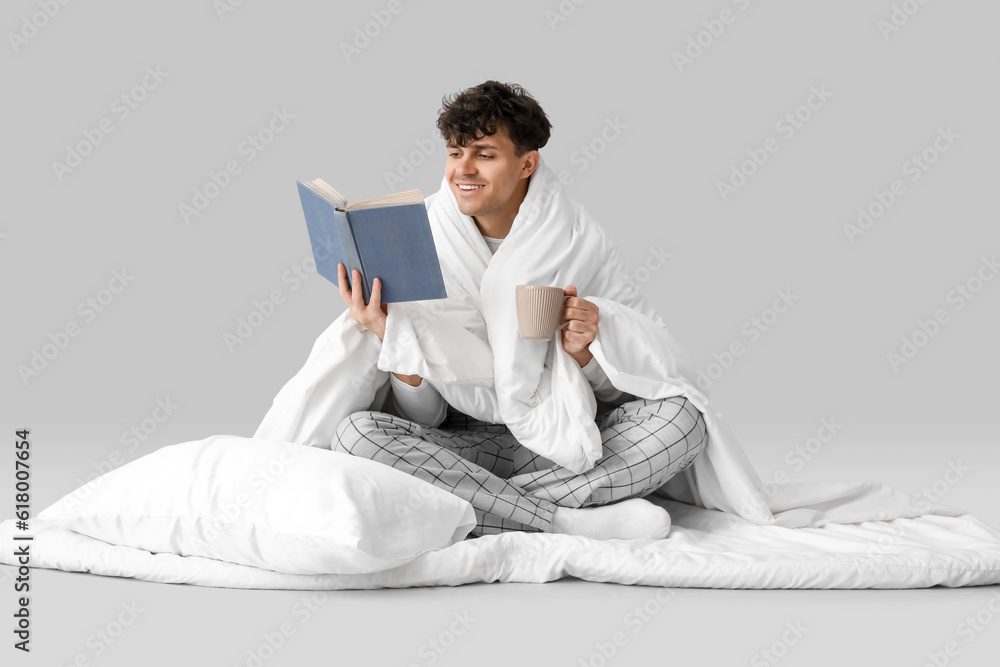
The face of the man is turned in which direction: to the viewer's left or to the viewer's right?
to the viewer's left

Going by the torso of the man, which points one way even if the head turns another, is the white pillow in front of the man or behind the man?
in front

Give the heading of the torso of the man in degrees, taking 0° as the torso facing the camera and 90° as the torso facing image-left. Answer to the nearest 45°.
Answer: approximately 0°
